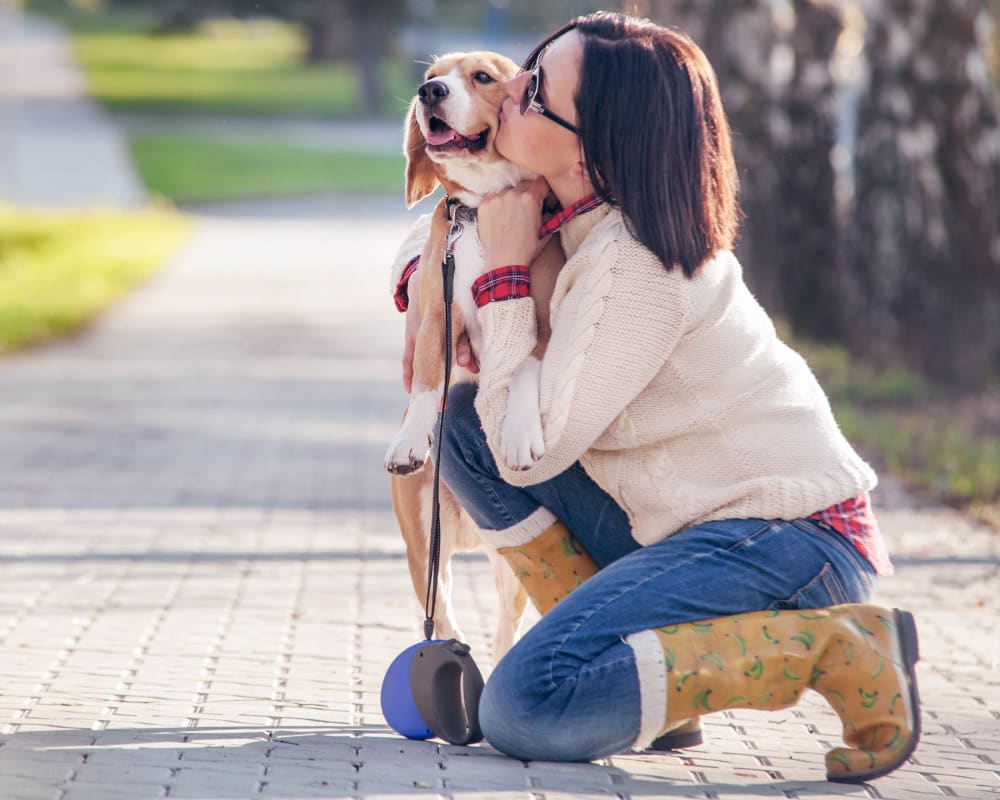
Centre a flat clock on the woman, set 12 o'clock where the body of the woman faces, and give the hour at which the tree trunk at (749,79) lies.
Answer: The tree trunk is roughly at 3 o'clock from the woman.

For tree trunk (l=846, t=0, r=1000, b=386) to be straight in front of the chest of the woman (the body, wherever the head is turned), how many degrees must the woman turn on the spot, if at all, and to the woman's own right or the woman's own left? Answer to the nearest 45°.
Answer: approximately 90° to the woman's own right

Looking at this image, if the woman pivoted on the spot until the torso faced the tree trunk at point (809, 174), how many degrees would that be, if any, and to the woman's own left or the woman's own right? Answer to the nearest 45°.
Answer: approximately 90° to the woman's own right

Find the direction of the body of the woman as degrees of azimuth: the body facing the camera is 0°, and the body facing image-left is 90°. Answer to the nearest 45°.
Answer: approximately 90°
